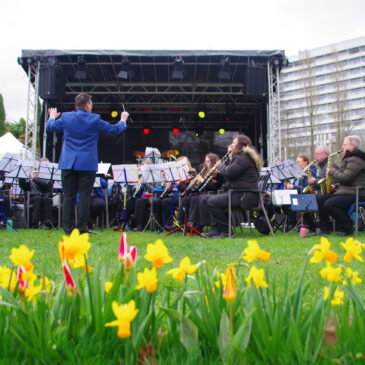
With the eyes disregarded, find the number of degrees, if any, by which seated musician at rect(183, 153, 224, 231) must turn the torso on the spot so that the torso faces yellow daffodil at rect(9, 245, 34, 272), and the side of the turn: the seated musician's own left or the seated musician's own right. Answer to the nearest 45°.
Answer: approximately 45° to the seated musician's own left

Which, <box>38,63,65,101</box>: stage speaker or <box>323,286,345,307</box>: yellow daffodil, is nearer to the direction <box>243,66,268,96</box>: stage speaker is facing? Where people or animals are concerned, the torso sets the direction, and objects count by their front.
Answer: the yellow daffodil

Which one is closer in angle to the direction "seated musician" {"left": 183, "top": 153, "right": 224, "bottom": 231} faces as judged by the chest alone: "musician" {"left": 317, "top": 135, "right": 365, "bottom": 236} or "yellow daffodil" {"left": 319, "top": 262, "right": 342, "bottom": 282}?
the yellow daffodil

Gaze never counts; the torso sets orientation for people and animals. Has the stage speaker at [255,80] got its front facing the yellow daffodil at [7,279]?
yes

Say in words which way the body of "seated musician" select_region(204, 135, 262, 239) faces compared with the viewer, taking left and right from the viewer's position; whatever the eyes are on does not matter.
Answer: facing to the left of the viewer

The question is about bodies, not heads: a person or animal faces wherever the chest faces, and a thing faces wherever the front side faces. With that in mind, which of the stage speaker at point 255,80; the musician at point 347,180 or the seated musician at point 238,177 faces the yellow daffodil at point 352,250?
the stage speaker

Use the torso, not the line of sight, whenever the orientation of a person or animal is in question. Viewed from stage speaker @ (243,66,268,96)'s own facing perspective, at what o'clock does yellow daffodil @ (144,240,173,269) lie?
The yellow daffodil is roughly at 12 o'clock from the stage speaker.

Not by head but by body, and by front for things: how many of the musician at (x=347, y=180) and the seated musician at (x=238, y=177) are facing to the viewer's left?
2

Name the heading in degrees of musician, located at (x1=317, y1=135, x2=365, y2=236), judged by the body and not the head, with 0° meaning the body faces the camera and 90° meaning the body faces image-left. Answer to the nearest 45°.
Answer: approximately 90°

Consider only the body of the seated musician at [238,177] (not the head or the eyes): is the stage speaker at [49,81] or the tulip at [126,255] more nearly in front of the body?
the stage speaker
